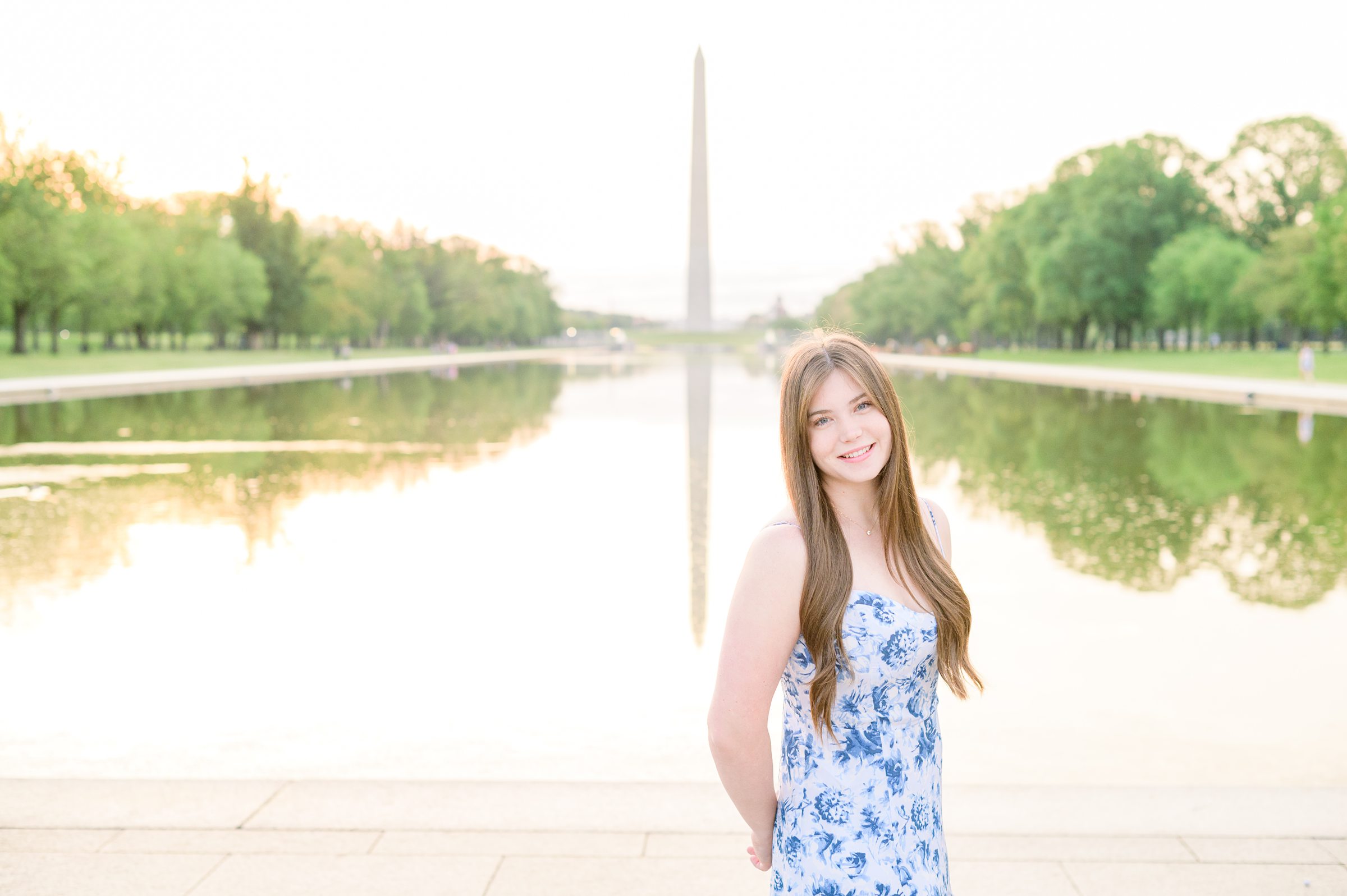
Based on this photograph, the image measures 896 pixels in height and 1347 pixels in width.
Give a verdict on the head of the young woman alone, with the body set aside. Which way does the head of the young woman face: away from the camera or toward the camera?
toward the camera

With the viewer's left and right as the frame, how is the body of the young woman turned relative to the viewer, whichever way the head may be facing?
facing the viewer and to the right of the viewer

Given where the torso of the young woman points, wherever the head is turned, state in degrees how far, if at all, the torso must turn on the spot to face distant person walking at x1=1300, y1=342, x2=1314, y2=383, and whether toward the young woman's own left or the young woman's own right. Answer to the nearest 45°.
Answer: approximately 135° to the young woman's own left
